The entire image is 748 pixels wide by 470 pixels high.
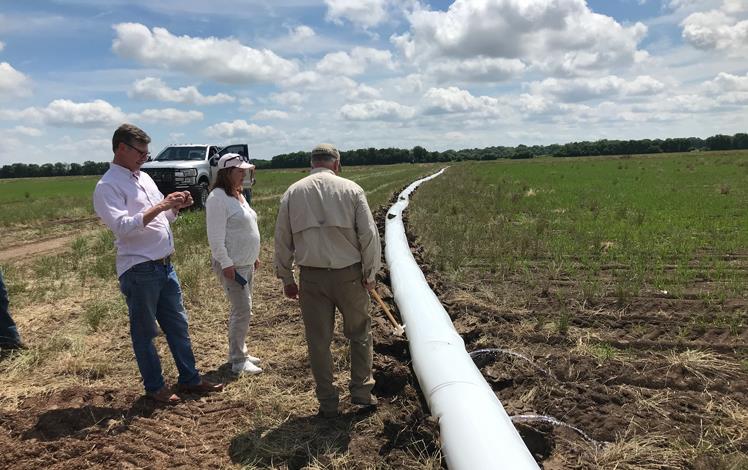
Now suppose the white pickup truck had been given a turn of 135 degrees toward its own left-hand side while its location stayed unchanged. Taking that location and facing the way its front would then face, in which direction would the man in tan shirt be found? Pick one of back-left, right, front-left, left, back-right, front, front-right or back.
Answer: right

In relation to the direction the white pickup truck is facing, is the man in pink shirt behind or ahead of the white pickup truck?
ahead

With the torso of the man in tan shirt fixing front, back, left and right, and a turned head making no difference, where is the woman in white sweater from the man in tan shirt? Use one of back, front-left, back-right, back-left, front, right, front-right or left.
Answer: front-left

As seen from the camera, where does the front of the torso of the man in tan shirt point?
away from the camera

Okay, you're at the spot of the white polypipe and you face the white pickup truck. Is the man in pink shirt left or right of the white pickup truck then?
left

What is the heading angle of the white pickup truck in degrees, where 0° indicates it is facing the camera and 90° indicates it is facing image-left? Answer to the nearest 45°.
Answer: approximately 45°

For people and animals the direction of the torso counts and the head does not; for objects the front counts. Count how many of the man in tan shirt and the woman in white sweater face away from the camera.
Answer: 1

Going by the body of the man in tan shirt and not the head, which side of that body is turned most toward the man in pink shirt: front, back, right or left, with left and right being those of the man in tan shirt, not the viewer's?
left
